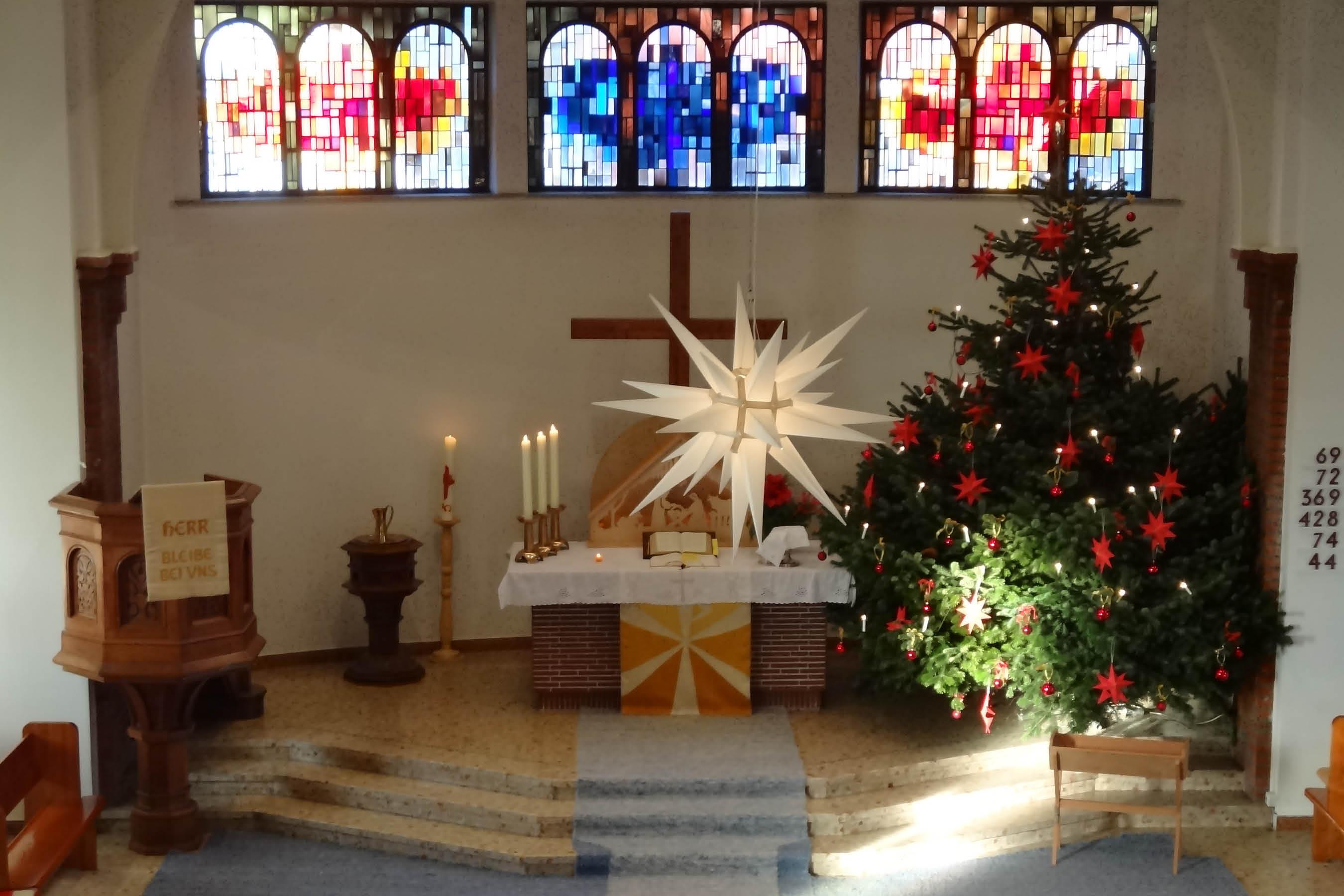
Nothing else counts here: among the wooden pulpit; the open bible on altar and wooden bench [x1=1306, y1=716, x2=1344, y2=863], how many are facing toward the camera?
2

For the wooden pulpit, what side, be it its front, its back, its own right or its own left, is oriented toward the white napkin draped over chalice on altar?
left

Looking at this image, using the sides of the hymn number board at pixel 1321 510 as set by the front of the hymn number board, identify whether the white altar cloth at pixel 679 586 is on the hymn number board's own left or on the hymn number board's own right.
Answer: on the hymn number board's own right

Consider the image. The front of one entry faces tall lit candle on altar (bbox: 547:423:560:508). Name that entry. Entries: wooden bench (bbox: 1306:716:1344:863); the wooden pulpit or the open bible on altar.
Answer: the wooden bench

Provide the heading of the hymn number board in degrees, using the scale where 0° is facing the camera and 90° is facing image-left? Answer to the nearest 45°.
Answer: approximately 0°

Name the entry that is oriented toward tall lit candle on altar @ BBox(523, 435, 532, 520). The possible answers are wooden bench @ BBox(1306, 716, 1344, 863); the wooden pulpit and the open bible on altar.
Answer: the wooden bench

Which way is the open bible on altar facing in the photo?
toward the camera

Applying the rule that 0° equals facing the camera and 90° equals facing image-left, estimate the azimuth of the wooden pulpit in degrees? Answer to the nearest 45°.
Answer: approximately 0°

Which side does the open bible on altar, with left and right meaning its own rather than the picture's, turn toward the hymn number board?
left

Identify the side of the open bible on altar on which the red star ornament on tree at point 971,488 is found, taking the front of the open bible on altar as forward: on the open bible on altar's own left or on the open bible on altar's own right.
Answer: on the open bible on altar's own left
